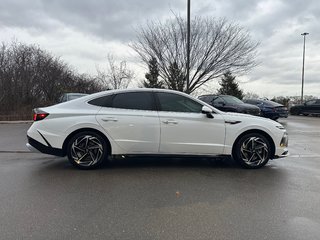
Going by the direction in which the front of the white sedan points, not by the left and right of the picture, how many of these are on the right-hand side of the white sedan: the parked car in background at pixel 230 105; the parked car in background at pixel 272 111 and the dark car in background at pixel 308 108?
0

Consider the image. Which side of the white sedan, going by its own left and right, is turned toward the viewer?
right

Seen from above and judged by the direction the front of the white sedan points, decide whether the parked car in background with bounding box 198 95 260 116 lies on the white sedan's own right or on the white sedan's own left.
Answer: on the white sedan's own left

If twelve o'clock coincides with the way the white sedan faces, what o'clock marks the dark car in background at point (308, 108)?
The dark car in background is roughly at 10 o'clock from the white sedan.

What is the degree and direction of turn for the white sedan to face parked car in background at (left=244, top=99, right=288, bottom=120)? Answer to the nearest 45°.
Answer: approximately 45° to its left
